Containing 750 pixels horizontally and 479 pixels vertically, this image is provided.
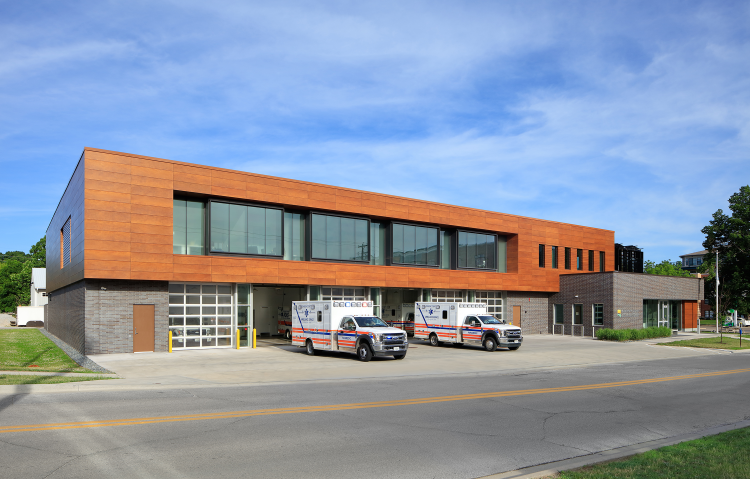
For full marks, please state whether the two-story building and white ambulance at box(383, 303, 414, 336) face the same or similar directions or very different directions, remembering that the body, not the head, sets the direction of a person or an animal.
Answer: same or similar directions

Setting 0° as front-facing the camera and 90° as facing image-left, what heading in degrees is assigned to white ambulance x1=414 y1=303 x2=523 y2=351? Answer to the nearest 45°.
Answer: approximately 315°

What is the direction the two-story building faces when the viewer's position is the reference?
facing the viewer and to the right of the viewer

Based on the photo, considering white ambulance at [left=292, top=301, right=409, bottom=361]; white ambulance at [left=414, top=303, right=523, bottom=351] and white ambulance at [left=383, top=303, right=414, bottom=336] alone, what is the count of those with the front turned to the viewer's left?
0

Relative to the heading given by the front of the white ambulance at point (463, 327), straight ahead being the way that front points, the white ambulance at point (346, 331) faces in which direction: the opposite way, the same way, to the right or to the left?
the same way

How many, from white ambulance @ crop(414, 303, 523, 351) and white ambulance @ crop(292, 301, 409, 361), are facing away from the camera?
0

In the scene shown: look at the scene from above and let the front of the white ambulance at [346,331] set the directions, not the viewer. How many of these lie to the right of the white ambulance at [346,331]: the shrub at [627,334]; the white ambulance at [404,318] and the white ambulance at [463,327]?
0

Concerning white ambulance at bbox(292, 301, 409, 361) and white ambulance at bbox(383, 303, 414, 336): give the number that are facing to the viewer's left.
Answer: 0

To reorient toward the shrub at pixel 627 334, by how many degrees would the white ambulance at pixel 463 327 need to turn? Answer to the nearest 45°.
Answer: approximately 90° to its left

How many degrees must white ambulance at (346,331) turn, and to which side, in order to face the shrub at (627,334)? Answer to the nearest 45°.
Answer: approximately 90° to its left

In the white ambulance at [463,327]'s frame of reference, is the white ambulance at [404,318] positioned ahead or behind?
behind

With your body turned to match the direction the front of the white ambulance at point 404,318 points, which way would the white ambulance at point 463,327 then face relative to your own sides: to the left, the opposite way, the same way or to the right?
the same way
